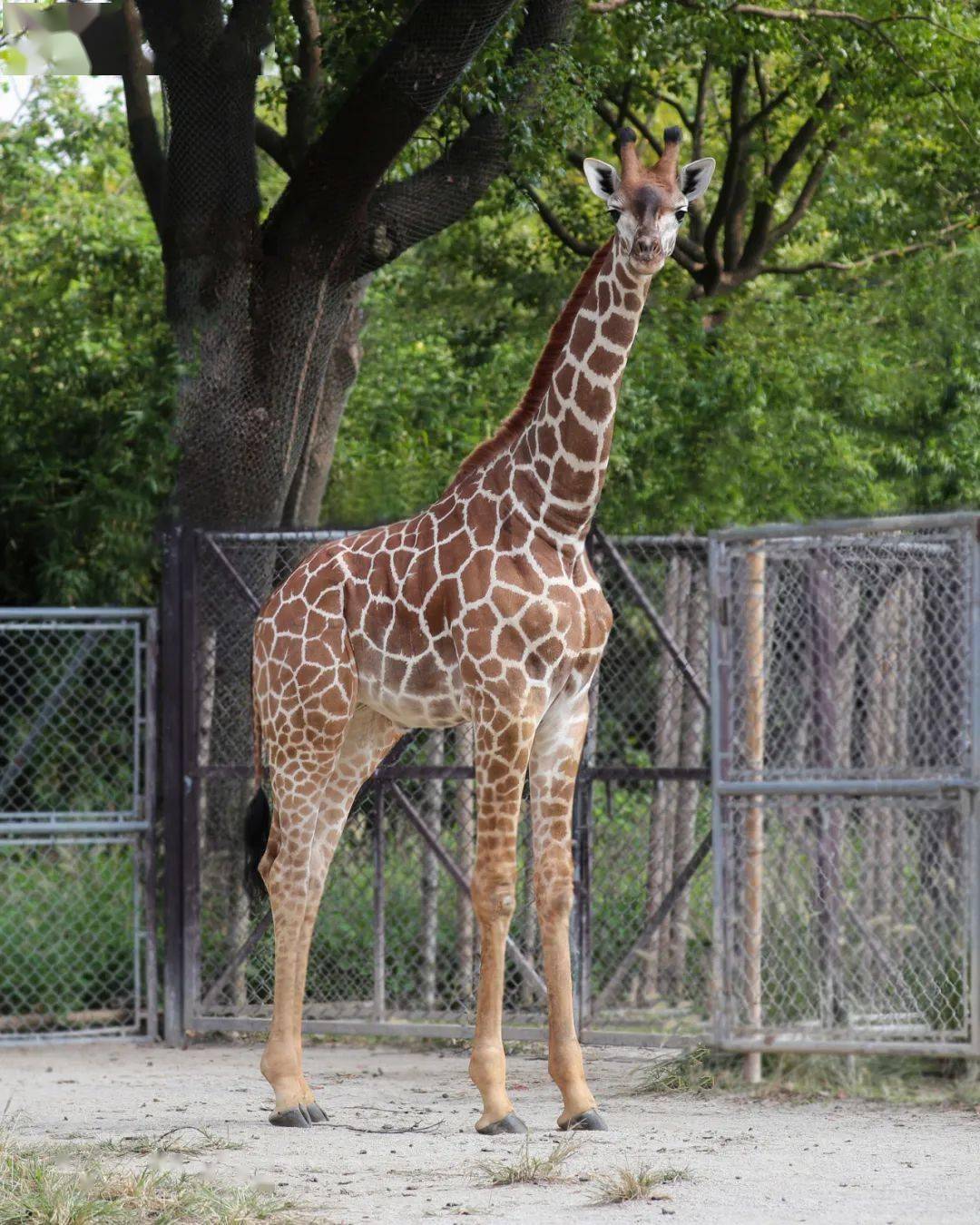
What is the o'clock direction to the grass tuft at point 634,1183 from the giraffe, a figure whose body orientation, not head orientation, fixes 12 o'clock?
The grass tuft is roughly at 1 o'clock from the giraffe.

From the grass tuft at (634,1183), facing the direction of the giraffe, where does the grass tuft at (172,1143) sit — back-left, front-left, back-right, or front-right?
front-left

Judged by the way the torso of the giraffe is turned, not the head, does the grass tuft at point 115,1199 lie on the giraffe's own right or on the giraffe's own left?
on the giraffe's own right

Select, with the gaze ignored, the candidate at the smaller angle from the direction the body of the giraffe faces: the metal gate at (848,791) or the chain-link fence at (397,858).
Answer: the metal gate

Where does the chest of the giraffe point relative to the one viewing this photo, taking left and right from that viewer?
facing the viewer and to the right of the viewer
